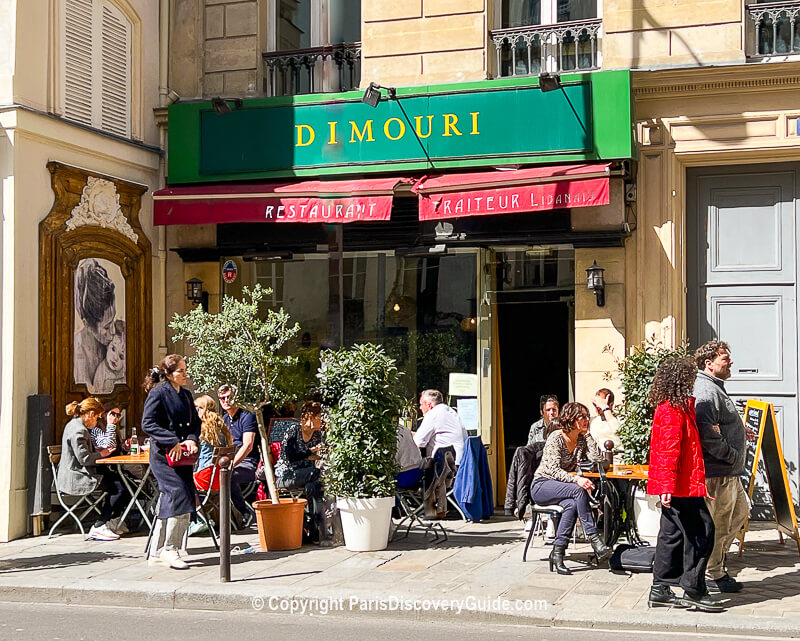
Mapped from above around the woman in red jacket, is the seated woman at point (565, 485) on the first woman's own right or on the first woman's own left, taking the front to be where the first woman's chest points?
on the first woman's own left
